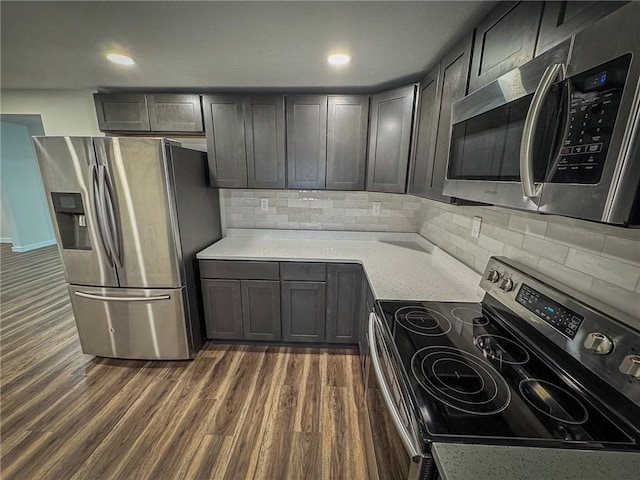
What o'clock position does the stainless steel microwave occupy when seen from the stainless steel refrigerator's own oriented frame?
The stainless steel microwave is roughly at 10 o'clock from the stainless steel refrigerator.

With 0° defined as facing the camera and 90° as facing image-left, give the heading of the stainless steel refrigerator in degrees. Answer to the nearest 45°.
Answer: approximately 45°

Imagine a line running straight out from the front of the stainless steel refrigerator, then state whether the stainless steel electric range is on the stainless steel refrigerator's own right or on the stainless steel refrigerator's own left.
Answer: on the stainless steel refrigerator's own left

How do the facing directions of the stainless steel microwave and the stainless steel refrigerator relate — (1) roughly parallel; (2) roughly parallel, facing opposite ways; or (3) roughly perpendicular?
roughly perpendicular

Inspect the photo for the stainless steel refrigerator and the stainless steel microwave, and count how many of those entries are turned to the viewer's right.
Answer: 0

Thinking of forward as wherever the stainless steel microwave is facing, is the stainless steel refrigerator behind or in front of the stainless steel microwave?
in front
